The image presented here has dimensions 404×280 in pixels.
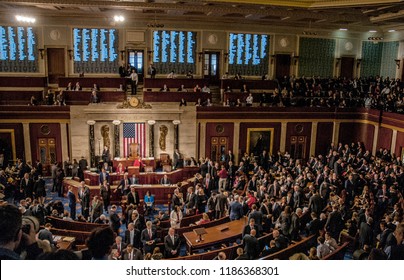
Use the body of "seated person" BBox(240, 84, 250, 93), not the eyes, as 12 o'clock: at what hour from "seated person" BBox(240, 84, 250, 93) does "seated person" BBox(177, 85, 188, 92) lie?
"seated person" BBox(177, 85, 188, 92) is roughly at 2 o'clock from "seated person" BBox(240, 84, 250, 93).

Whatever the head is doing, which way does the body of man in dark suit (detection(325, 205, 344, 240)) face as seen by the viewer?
away from the camera

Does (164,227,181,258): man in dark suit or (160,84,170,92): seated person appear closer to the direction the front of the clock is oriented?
the man in dark suit

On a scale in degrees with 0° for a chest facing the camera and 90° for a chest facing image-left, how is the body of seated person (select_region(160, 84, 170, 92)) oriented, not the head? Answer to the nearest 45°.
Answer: approximately 0°

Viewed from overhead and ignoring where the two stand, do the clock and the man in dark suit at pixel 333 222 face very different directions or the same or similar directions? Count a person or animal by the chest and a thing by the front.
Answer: very different directions

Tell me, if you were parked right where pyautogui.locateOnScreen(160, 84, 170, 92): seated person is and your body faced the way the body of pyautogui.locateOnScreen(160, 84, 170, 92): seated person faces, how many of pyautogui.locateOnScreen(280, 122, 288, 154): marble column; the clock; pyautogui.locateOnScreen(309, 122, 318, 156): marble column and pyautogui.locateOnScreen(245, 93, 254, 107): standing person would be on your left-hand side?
3

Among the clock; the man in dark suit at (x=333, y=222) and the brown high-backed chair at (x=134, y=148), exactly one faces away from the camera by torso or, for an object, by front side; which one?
the man in dark suit
